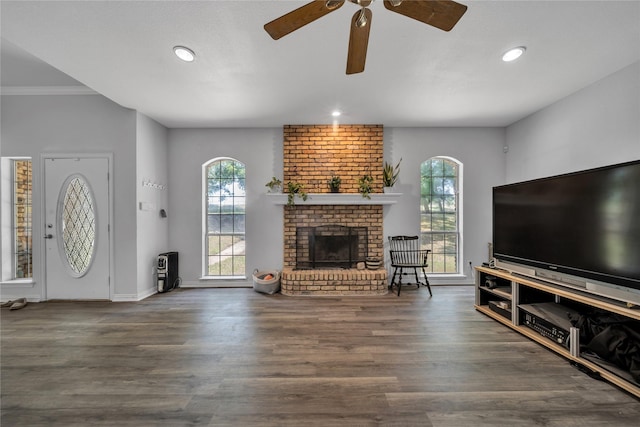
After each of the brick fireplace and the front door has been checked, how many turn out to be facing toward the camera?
2

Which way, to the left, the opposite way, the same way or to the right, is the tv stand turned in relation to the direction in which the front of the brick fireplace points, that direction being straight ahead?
to the right

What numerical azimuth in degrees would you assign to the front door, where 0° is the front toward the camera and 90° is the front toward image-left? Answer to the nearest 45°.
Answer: approximately 0°

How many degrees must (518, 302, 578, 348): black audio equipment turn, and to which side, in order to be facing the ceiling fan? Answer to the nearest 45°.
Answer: approximately 45° to its left

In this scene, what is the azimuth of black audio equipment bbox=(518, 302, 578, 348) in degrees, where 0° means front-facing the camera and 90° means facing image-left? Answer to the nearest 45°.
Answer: approximately 45°

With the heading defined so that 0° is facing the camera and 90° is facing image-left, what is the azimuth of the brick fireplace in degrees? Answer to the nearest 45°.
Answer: approximately 0°

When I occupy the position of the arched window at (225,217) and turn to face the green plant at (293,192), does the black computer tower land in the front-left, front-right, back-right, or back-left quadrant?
back-right

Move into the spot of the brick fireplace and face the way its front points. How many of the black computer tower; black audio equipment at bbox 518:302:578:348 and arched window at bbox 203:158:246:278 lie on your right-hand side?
2

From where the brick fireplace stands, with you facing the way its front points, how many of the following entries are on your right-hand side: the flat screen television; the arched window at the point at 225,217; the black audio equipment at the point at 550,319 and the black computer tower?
2

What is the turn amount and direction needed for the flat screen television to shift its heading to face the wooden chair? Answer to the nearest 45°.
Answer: approximately 90° to its right

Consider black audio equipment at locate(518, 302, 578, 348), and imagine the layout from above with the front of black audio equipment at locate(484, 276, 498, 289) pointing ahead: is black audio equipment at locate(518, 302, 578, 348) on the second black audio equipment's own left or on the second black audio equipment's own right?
on the second black audio equipment's own left

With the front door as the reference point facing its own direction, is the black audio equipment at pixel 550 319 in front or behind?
in front
